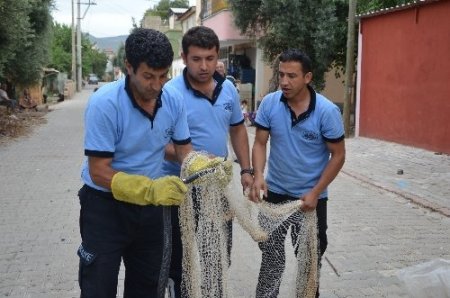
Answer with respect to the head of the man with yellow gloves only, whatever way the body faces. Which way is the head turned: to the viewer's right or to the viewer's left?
to the viewer's right

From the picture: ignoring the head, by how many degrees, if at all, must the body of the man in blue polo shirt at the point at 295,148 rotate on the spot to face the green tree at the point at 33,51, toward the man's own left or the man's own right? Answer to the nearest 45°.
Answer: approximately 90° to the man's own right

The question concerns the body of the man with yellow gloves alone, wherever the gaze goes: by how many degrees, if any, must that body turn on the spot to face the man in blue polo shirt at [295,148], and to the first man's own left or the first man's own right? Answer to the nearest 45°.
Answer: approximately 90° to the first man's own left

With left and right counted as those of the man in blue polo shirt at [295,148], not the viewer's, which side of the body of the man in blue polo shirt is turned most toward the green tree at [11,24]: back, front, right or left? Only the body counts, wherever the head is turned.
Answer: right

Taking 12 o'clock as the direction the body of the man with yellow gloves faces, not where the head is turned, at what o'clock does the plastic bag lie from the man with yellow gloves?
The plastic bag is roughly at 10 o'clock from the man with yellow gloves.

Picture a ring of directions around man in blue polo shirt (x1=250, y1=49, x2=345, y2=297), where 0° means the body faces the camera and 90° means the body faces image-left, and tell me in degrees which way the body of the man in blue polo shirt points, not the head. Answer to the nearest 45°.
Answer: approximately 45°

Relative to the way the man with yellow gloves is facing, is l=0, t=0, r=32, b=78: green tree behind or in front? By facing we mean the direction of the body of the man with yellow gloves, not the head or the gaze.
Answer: behind
